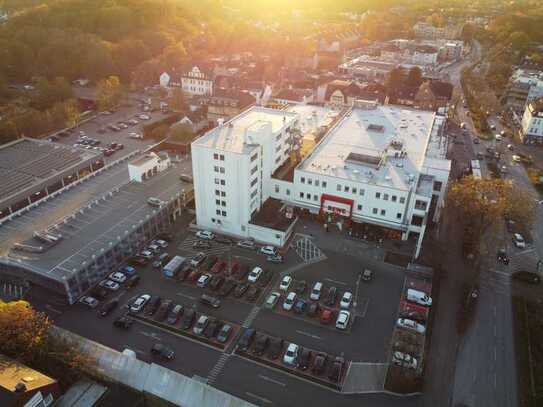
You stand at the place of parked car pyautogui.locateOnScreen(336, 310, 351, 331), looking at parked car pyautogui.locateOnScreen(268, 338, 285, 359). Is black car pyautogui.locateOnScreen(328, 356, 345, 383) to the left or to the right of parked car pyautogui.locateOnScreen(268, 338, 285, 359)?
left

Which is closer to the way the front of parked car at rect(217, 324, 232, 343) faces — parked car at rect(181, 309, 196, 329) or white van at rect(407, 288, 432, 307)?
the parked car

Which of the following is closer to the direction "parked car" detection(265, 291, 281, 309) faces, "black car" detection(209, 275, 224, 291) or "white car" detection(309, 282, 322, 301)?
the black car

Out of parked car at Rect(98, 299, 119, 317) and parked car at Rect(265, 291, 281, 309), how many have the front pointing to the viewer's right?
0

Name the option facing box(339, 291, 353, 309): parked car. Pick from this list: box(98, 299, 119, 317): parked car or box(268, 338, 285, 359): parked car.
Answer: box(268, 338, 285, 359): parked car
